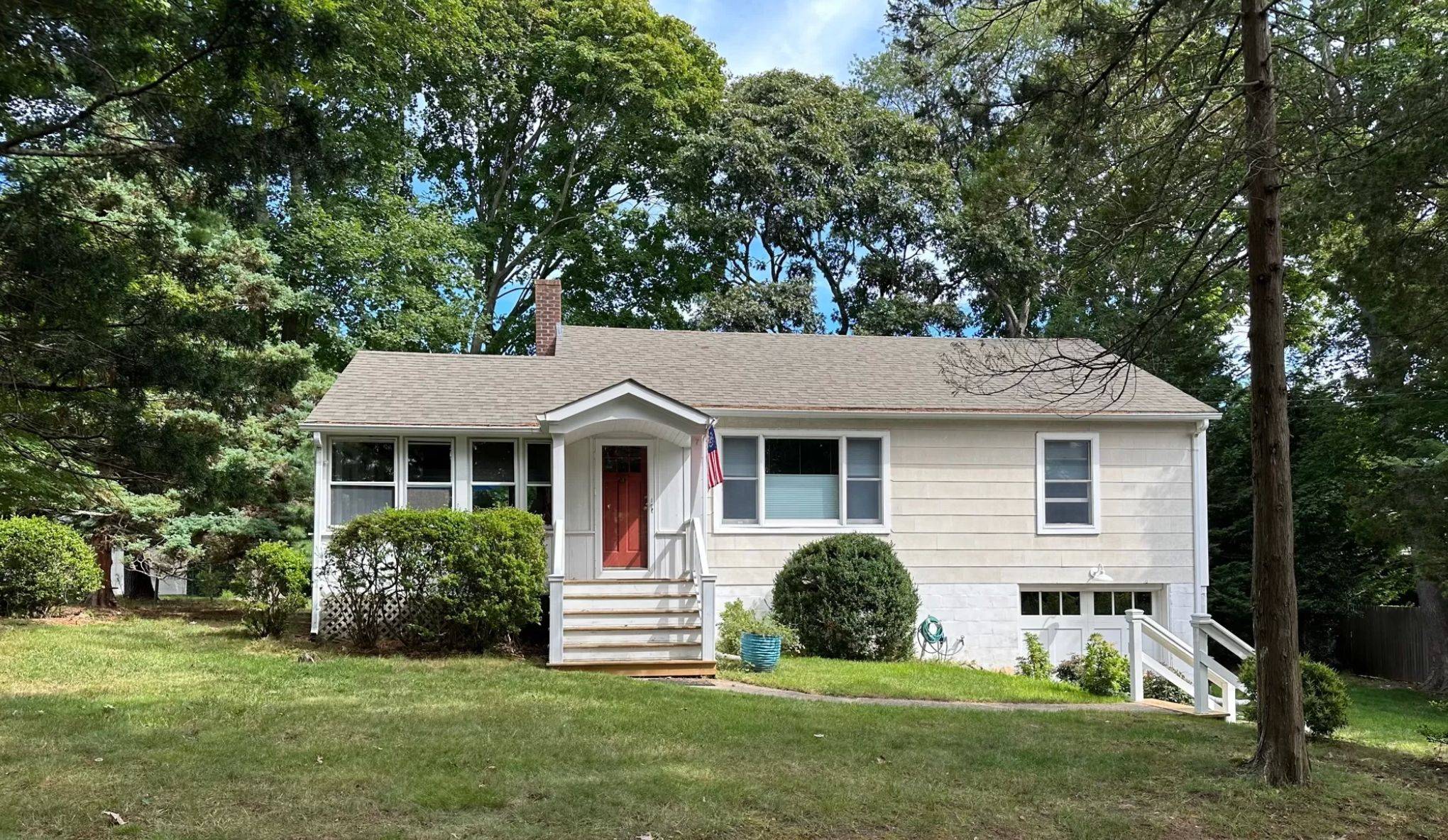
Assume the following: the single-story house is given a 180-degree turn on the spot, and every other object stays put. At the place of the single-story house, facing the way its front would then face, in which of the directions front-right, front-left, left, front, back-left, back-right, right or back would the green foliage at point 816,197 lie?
front

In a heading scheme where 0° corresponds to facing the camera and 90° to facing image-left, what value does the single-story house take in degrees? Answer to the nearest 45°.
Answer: approximately 0°

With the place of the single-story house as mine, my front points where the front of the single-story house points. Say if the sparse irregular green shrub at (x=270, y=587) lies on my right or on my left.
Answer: on my right

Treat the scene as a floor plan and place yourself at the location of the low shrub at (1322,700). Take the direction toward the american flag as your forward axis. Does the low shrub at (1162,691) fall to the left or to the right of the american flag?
right

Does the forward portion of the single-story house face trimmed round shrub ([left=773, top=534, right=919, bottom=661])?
yes

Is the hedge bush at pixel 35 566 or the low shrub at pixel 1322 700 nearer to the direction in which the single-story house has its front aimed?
the low shrub
